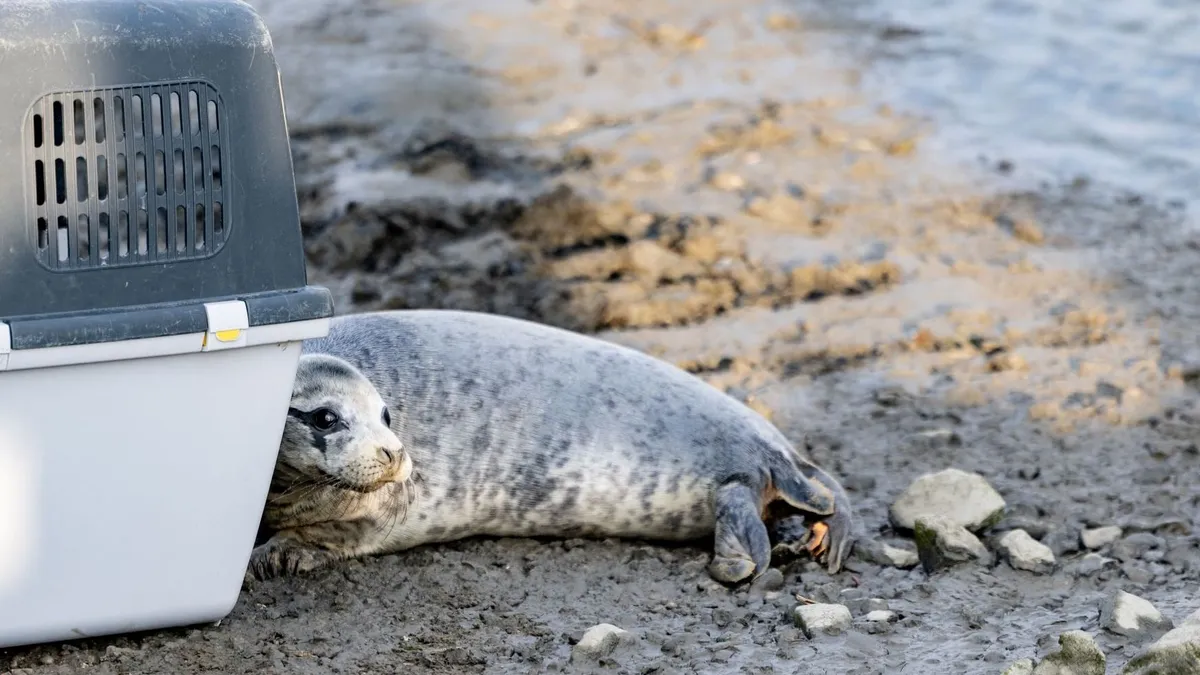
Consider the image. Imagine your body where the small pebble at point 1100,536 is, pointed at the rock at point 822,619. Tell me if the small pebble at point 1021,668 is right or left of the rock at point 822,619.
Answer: left

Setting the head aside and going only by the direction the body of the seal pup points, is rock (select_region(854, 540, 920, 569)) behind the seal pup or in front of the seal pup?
behind

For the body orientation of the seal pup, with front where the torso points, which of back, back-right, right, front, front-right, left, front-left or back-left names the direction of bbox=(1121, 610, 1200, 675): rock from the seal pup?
back-left

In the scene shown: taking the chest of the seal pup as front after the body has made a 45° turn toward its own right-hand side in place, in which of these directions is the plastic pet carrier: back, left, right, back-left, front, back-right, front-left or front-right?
left

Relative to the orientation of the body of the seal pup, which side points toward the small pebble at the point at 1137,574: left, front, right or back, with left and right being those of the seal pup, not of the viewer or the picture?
back

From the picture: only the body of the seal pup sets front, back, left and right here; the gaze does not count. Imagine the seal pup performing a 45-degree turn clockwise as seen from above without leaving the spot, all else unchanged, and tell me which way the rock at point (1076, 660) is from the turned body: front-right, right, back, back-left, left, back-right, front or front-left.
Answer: back

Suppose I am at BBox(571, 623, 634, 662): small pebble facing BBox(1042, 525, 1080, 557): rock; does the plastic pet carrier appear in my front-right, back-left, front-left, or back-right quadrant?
back-left

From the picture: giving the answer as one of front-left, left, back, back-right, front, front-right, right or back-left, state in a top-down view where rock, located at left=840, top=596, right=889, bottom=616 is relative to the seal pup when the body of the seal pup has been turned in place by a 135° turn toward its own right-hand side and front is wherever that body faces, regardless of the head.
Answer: right

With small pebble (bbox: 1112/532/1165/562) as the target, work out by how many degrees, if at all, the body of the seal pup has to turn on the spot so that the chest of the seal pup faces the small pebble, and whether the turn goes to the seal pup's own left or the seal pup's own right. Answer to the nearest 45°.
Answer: approximately 180°

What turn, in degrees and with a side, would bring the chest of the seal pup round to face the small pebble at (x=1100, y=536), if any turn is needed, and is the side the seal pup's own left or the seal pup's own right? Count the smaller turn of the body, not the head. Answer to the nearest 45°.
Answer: approximately 180°

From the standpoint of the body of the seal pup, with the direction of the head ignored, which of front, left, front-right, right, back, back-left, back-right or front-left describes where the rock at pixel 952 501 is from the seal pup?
back

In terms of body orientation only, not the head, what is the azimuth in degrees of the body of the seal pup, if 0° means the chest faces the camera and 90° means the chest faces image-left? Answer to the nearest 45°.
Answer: approximately 90°

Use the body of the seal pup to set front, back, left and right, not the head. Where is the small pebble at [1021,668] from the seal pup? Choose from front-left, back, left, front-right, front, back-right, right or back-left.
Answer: back-left
